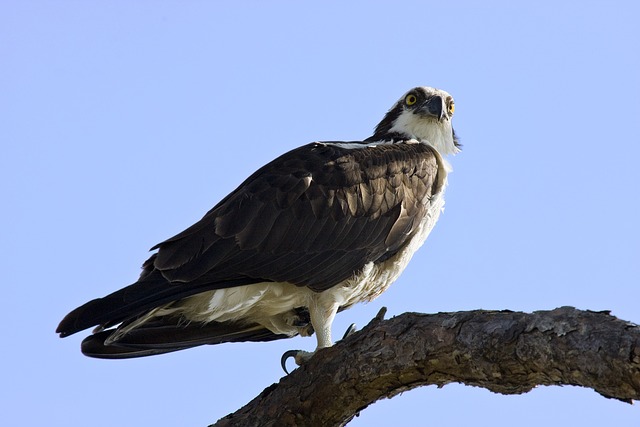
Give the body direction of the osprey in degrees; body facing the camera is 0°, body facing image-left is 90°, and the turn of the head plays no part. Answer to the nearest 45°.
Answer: approximately 270°
